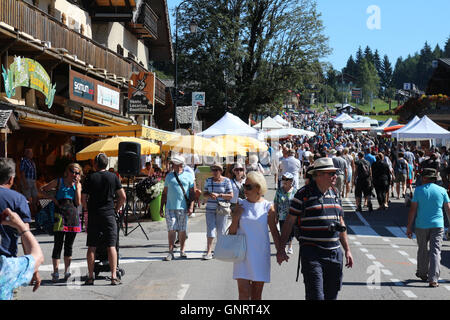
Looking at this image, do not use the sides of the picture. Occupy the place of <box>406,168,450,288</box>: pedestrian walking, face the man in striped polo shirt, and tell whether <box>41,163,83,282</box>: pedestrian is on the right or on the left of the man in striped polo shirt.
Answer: right

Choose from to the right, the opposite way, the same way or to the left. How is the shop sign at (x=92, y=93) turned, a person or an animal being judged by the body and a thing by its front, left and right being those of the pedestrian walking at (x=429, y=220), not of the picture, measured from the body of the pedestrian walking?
to the right

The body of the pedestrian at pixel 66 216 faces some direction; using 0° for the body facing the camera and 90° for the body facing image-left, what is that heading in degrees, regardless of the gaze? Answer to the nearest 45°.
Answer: approximately 0°

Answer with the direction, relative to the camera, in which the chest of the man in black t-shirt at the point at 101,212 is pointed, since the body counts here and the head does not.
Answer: away from the camera

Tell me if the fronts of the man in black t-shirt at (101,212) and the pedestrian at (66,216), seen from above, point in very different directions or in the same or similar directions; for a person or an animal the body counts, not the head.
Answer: very different directions

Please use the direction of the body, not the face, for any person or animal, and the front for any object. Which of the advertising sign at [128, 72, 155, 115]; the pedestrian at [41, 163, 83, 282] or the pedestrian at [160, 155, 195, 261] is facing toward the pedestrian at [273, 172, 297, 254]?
the advertising sign

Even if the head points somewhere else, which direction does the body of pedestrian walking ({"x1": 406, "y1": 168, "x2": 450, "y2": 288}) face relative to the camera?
away from the camera

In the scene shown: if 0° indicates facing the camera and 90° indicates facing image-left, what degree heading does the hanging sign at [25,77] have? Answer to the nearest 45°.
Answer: approximately 315°

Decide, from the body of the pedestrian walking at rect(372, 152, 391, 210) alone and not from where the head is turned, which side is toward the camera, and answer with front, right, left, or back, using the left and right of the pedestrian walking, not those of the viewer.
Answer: back
